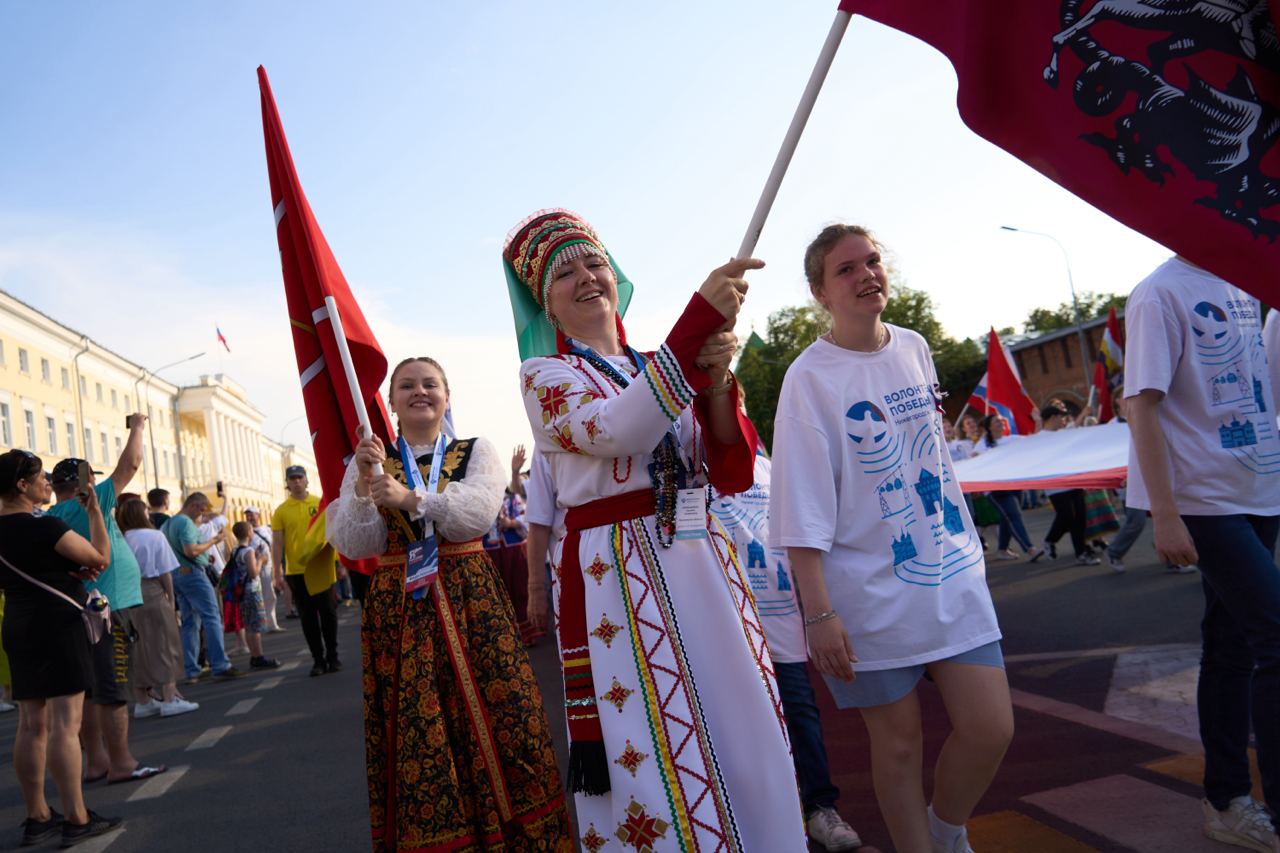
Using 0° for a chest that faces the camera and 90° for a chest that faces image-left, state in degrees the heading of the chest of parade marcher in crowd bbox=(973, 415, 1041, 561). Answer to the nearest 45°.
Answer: approximately 315°

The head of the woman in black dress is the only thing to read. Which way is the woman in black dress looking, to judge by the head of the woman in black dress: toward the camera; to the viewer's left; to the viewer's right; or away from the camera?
to the viewer's right

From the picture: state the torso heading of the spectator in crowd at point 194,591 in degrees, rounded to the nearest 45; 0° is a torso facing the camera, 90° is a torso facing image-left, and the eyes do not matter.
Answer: approximately 270°

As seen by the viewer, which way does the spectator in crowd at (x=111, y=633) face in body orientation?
to the viewer's right

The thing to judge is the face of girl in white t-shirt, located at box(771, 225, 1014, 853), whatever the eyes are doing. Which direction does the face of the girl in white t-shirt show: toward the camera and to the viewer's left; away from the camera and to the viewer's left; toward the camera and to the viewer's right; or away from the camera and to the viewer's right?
toward the camera and to the viewer's right

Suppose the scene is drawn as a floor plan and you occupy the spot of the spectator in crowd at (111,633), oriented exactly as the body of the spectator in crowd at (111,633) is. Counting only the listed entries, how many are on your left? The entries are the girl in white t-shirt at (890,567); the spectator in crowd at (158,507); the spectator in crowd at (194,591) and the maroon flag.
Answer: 2

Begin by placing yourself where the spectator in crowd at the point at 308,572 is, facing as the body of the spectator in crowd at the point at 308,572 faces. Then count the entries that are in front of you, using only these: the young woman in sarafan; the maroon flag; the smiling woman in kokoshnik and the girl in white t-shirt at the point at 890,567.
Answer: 4

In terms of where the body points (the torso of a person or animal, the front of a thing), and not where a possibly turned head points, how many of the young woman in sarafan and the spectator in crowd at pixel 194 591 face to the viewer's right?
1

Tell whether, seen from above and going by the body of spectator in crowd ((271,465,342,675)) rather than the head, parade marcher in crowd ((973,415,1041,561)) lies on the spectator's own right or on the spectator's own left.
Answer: on the spectator's own left

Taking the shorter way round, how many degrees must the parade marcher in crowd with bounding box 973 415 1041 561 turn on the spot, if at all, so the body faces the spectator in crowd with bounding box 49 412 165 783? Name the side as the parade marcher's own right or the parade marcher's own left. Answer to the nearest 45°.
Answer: approximately 90° to the parade marcher's own right
